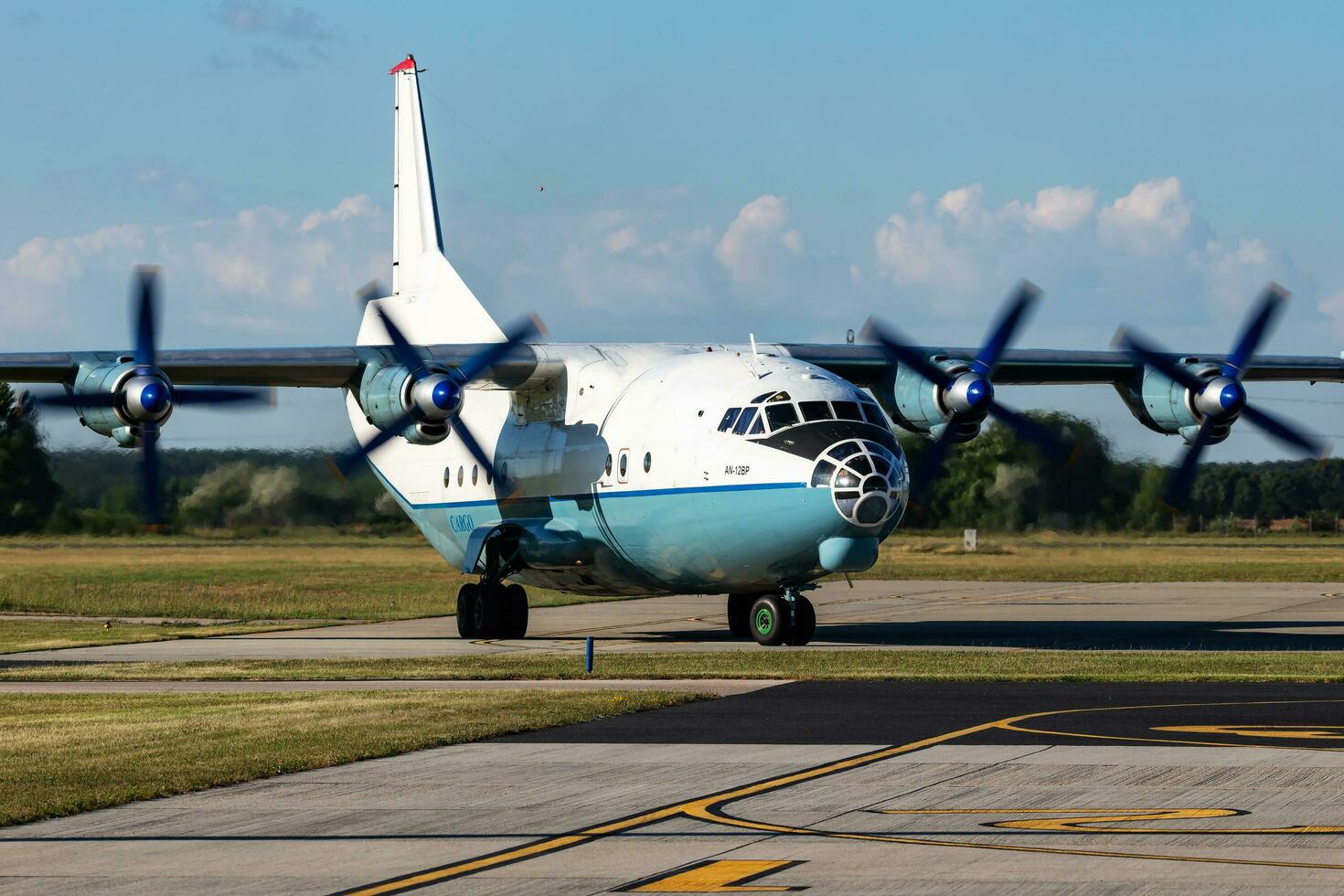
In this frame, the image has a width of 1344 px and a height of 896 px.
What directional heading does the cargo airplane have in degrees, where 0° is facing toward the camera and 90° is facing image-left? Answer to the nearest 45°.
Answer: approximately 315°
